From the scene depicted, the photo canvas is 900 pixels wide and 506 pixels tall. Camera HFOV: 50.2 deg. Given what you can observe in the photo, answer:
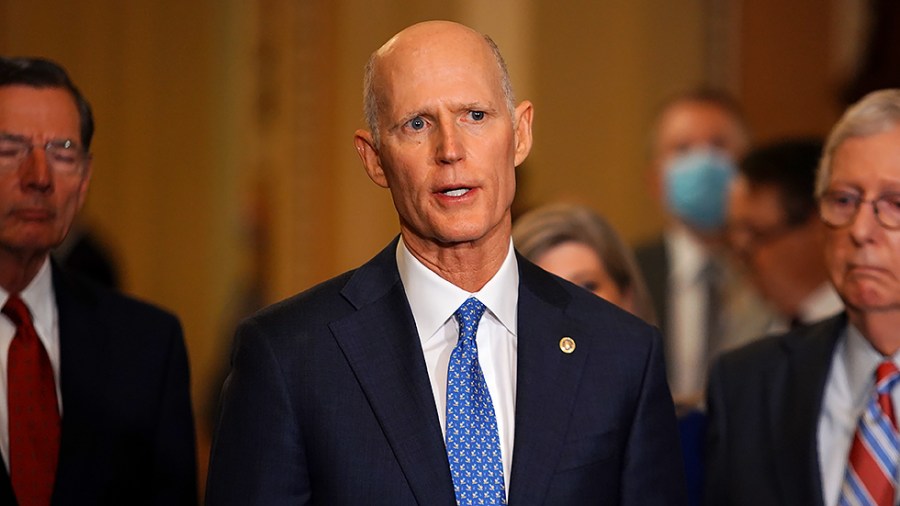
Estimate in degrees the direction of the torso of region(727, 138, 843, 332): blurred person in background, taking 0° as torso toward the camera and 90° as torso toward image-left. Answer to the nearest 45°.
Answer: approximately 45°

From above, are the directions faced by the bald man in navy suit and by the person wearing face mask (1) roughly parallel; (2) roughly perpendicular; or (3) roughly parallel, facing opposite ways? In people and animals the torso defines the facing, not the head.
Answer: roughly parallel

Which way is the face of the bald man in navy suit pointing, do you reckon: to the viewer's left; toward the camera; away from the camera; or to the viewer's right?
toward the camera

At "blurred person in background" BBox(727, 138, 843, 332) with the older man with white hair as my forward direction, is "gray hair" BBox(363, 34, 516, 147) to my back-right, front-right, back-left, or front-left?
front-right

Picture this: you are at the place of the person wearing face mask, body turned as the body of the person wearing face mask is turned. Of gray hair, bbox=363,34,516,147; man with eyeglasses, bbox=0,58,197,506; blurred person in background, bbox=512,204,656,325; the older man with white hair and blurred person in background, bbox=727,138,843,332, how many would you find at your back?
0

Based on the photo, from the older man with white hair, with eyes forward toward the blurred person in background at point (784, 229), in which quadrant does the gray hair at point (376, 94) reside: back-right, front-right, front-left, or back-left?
back-left

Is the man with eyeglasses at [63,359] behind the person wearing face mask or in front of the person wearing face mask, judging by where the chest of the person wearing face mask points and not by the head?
in front

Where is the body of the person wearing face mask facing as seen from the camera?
toward the camera

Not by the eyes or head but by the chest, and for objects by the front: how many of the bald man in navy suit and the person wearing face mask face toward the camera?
2

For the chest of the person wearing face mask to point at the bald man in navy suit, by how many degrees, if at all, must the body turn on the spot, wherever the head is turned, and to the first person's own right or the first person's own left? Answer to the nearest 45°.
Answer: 0° — they already face them

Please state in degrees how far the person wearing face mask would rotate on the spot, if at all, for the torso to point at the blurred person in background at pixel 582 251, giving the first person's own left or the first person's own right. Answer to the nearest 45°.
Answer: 0° — they already face them

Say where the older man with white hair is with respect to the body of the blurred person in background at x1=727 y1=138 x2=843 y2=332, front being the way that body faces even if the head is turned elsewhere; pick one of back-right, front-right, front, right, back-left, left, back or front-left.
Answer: front-left

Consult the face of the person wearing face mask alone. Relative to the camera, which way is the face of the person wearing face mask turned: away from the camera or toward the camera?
toward the camera

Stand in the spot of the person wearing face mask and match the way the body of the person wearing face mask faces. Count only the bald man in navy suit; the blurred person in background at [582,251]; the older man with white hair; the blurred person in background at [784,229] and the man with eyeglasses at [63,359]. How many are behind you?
0

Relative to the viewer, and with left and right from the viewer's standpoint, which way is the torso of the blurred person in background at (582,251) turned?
facing the viewer and to the left of the viewer

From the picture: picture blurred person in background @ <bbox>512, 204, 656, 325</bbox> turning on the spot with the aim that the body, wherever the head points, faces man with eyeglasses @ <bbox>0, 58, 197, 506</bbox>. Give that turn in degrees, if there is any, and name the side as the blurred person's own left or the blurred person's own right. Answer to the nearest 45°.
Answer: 0° — they already face them

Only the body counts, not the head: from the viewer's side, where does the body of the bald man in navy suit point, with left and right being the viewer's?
facing the viewer
